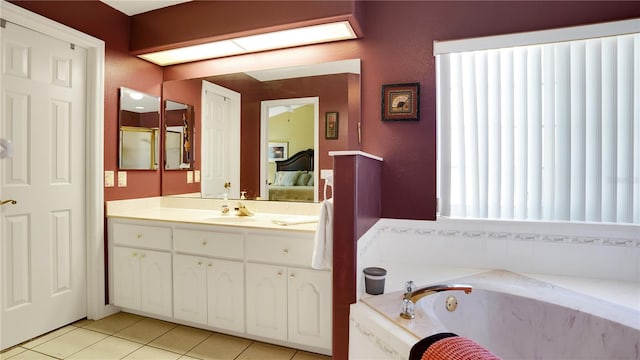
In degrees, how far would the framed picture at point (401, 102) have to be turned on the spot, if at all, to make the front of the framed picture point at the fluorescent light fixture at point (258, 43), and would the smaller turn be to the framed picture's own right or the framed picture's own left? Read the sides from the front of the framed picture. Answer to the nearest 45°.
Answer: approximately 90° to the framed picture's own right

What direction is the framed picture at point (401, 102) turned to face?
toward the camera

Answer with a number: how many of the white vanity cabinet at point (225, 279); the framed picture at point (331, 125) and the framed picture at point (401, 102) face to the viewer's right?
0

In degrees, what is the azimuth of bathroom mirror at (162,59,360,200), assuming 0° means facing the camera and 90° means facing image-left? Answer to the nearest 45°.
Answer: approximately 45°

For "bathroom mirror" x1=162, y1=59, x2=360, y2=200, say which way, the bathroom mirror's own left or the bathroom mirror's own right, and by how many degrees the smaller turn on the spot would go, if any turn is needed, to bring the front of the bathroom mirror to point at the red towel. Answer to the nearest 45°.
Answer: approximately 45° to the bathroom mirror's own left

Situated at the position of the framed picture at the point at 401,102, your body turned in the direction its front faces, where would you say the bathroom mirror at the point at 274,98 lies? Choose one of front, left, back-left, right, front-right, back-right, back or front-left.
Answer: right

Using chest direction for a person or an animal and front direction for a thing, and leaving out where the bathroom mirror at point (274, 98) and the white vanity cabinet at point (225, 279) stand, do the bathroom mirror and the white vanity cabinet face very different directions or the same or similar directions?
same or similar directions

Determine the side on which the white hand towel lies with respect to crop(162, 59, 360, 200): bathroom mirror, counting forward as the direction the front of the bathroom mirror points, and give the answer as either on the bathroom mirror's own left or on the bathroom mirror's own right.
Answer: on the bathroom mirror's own left

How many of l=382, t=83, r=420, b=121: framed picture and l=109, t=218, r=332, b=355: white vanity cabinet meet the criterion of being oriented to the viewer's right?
0

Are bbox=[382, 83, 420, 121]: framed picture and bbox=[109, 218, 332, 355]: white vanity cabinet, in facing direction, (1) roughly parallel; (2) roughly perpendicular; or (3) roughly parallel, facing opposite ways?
roughly parallel

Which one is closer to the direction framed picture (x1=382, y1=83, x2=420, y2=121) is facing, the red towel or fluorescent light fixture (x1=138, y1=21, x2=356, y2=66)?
the red towel

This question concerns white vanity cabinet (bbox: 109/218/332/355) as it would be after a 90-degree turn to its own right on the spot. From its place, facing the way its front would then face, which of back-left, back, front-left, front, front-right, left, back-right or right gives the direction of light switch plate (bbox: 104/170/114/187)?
front
